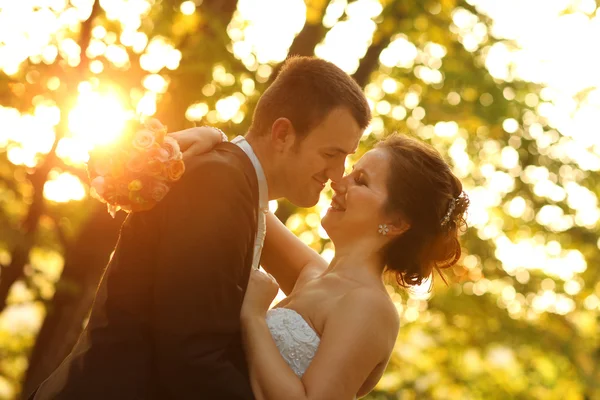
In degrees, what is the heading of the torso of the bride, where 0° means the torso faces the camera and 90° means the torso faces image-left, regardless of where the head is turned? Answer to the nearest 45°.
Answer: approximately 90°

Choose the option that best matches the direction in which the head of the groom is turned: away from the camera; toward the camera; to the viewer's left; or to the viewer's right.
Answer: to the viewer's right

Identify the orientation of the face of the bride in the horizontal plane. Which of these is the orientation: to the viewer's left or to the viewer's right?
to the viewer's left

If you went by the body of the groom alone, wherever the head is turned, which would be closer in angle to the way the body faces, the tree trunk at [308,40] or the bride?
the bride

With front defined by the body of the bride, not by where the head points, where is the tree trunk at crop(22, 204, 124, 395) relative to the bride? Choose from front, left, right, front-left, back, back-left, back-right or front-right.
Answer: front-right

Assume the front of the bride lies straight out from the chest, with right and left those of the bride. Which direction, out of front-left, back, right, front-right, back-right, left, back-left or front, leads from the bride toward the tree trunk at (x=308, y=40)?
right

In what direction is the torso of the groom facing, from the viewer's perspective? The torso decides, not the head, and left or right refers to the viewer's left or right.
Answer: facing to the right of the viewer

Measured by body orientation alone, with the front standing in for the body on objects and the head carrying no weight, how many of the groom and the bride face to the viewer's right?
1

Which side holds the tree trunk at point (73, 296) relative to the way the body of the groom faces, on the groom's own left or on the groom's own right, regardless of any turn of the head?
on the groom's own left

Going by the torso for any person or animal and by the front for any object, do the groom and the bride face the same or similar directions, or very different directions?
very different directions
